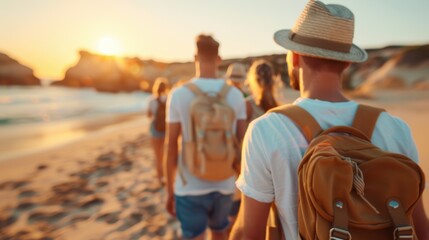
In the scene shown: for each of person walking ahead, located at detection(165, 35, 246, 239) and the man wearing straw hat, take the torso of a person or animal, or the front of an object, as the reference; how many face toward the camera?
0

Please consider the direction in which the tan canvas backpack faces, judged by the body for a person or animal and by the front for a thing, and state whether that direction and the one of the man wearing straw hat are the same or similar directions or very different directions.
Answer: very different directions

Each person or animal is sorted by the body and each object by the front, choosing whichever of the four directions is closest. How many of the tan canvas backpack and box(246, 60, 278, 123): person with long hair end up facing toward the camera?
1

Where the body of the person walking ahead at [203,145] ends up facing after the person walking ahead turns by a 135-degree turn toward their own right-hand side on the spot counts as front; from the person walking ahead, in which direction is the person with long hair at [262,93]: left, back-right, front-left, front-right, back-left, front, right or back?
left

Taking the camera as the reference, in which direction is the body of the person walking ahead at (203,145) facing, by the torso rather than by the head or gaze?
away from the camera

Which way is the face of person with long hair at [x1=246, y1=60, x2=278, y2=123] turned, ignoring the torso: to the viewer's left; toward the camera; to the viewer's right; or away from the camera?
away from the camera

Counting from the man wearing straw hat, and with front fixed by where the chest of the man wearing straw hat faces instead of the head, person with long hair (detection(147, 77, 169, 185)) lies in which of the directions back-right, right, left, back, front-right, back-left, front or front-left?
front-left

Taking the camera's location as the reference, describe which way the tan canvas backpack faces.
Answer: facing the viewer

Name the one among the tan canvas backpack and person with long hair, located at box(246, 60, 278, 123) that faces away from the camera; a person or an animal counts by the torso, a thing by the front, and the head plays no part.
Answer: the person with long hair

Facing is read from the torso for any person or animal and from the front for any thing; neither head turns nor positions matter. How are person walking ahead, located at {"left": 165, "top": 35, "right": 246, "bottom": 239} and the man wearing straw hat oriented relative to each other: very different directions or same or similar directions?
same or similar directions

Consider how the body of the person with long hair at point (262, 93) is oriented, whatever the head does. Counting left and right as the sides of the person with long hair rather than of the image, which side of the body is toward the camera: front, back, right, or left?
back

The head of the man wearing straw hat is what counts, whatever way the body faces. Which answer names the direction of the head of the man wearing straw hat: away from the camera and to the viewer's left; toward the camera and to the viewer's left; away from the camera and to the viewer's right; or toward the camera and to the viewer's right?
away from the camera and to the viewer's left

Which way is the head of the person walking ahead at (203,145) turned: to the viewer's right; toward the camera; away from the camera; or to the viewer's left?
away from the camera

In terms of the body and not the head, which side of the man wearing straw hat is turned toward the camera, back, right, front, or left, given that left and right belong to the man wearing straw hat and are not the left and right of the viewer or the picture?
back

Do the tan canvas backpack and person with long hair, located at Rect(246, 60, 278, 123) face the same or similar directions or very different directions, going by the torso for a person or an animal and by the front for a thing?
very different directions

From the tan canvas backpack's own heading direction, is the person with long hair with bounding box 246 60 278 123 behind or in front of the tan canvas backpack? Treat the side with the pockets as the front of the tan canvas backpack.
behind
